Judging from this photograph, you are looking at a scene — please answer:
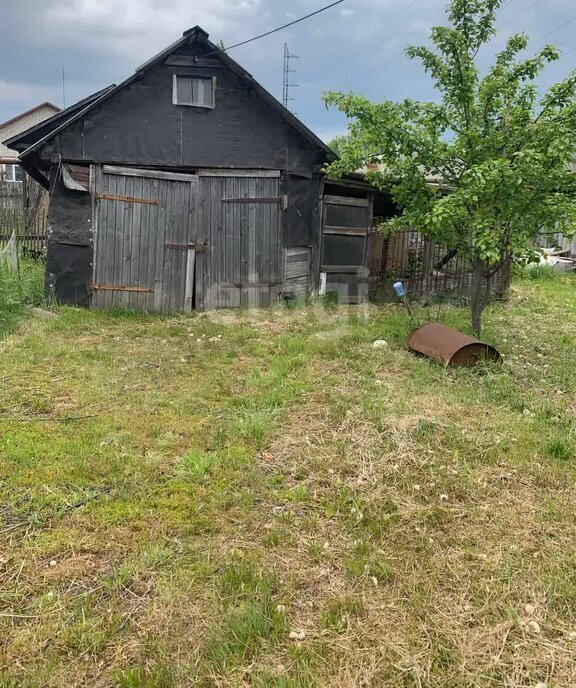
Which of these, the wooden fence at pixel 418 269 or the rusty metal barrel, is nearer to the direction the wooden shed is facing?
the rusty metal barrel

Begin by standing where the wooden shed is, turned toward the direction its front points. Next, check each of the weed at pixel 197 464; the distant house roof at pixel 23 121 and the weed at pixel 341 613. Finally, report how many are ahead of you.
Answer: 2

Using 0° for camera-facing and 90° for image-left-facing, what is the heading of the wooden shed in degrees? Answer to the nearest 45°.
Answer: approximately 0°

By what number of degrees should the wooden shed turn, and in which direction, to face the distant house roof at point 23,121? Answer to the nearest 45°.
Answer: approximately 180°

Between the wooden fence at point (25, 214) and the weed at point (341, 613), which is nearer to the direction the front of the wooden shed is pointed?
the weed

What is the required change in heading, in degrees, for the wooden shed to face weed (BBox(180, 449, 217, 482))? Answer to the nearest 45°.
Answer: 0° — it already faces it

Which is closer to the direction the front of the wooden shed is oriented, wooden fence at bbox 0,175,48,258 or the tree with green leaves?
the tree with green leaves

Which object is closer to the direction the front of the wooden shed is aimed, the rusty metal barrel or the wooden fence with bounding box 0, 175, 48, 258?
the rusty metal barrel

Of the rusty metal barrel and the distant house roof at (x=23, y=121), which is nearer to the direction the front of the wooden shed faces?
the rusty metal barrel

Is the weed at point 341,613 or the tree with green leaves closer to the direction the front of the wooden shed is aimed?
the weed

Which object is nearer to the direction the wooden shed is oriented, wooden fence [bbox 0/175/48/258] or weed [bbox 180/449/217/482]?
the weed

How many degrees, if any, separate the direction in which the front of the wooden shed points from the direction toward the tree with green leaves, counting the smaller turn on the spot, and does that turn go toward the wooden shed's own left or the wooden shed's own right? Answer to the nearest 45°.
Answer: approximately 45° to the wooden shed's own left

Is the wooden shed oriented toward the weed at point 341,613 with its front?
yes

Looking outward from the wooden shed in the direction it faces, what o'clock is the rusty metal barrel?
The rusty metal barrel is roughly at 11 o'clock from the wooden shed.

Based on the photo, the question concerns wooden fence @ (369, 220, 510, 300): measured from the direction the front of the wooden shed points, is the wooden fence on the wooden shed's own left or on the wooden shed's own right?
on the wooden shed's own left

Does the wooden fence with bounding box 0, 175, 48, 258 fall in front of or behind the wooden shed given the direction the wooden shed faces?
behind
